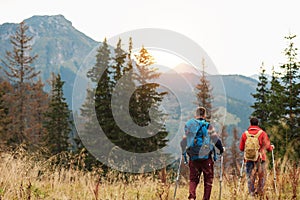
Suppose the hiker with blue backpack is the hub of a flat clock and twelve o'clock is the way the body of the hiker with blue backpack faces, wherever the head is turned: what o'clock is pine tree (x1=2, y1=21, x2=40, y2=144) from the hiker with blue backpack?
The pine tree is roughly at 11 o'clock from the hiker with blue backpack.

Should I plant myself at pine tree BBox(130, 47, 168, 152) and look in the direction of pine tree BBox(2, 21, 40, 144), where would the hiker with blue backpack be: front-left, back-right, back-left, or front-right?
back-left

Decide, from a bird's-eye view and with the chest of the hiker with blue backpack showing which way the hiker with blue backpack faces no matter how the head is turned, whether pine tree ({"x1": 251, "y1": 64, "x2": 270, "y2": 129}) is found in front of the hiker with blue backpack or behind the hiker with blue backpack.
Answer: in front

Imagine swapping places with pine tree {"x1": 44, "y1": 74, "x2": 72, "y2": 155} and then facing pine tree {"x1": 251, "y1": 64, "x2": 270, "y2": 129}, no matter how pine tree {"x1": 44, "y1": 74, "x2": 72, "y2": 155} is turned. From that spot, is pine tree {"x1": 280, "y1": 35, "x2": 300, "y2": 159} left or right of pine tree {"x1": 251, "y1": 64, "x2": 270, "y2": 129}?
right

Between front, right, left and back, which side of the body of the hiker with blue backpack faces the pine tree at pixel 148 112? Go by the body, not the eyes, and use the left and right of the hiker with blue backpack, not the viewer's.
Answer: front

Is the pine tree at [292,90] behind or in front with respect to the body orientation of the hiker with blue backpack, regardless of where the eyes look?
in front

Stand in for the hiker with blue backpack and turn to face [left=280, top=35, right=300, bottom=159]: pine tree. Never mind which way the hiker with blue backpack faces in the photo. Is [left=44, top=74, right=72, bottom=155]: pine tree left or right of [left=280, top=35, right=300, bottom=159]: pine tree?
left

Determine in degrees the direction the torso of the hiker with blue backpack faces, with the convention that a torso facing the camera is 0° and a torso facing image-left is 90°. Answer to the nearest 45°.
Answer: approximately 180°
